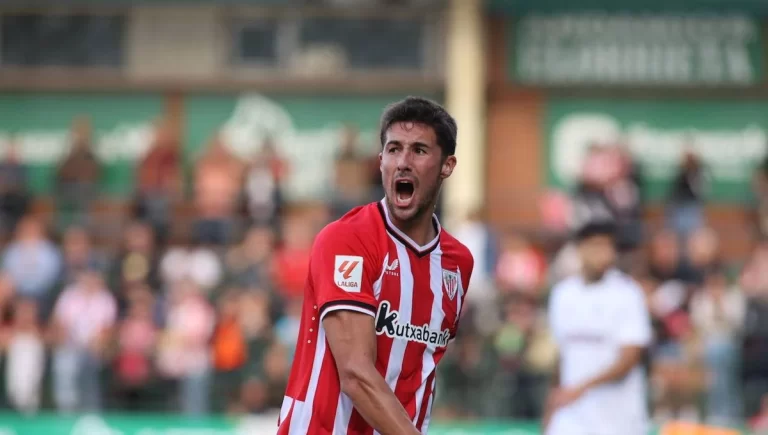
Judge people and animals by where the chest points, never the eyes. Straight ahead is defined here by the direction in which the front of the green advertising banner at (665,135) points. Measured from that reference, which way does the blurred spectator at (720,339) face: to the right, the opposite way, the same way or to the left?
the same way

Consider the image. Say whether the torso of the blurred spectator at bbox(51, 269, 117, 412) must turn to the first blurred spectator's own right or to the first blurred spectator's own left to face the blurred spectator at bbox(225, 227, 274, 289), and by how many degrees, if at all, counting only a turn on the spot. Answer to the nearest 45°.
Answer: approximately 90° to the first blurred spectator's own left

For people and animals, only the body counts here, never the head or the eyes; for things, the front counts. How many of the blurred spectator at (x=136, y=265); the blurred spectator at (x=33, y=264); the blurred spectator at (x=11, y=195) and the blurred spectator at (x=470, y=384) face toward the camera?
4

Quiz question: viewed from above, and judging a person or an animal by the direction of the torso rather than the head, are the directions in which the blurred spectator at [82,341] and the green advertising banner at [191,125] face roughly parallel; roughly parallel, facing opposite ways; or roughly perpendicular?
roughly parallel

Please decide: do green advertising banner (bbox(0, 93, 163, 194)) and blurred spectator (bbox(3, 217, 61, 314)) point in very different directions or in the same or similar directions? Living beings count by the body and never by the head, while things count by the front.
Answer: same or similar directions

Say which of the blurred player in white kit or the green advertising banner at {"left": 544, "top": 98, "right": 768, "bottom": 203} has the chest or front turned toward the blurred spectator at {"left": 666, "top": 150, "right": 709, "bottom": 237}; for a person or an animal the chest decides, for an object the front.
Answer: the green advertising banner

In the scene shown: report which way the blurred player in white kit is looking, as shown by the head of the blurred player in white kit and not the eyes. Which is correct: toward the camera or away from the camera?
toward the camera

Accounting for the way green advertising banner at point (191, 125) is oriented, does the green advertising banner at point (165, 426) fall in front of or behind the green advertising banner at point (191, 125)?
in front

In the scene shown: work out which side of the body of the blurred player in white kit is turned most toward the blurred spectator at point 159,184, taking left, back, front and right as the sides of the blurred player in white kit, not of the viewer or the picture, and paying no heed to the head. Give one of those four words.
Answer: right

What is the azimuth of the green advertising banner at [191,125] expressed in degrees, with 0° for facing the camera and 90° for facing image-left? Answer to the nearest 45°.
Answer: approximately 0°

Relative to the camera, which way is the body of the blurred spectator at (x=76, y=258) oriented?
toward the camera

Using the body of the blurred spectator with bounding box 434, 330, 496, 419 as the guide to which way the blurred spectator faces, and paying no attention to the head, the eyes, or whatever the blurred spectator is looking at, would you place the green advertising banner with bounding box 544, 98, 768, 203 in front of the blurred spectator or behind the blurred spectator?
behind

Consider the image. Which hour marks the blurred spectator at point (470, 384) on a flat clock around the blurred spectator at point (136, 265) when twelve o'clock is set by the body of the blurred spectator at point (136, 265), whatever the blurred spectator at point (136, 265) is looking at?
the blurred spectator at point (470, 384) is roughly at 10 o'clock from the blurred spectator at point (136, 265).

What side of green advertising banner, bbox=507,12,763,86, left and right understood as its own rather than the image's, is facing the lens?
front

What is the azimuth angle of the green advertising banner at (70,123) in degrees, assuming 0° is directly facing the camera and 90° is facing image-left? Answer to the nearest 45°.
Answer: approximately 0°

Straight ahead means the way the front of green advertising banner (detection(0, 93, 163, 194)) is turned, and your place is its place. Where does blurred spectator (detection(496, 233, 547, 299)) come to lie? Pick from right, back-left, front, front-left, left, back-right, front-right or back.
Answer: front-left

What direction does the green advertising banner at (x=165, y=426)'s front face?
toward the camera

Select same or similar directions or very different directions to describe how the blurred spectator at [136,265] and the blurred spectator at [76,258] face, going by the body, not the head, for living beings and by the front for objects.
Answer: same or similar directions

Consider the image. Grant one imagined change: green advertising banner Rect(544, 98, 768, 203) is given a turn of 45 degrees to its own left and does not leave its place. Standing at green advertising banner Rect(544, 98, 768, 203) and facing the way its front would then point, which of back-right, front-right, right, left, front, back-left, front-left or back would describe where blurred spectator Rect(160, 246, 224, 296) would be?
right

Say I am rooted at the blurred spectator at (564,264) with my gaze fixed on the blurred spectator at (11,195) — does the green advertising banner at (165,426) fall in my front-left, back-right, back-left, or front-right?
front-left
